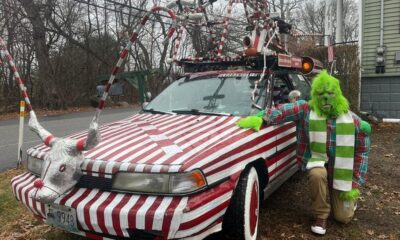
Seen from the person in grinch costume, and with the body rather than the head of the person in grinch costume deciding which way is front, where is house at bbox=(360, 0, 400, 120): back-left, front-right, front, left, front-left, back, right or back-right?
back

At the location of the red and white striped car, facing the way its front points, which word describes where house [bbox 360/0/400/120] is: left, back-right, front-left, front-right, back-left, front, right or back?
back

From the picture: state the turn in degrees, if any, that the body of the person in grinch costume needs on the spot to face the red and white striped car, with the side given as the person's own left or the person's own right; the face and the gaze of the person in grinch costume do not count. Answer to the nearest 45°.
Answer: approximately 45° to the person's own right

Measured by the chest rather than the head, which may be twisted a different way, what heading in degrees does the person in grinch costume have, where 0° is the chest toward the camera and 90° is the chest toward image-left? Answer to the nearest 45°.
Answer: approximately 0°

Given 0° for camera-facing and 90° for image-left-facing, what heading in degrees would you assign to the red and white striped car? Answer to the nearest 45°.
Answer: approximately 45°
